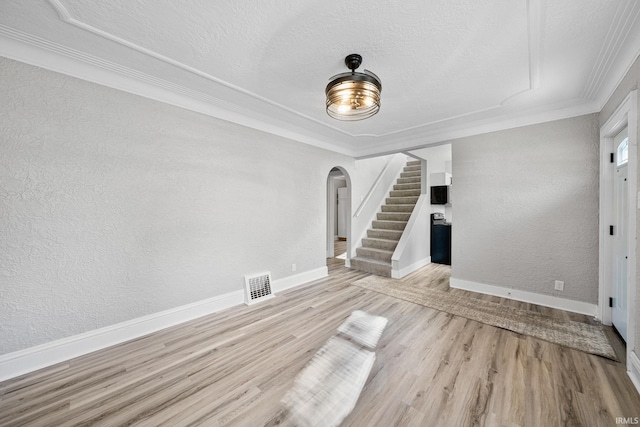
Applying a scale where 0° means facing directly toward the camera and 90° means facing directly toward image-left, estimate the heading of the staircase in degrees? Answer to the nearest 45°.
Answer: approximately 45°

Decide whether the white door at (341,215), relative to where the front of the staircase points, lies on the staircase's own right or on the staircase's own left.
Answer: on the staircase's own right

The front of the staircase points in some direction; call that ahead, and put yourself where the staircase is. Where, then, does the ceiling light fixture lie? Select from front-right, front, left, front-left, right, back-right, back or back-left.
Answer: front-left

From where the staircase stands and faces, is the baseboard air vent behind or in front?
in front

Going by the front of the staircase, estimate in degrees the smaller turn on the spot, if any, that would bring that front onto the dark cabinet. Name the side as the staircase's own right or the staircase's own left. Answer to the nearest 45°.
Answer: approximately 135° to the staircase's own left

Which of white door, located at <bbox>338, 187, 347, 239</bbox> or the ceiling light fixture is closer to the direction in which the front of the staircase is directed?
the ceiling light fixture

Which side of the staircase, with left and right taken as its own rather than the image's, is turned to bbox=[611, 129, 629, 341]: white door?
left

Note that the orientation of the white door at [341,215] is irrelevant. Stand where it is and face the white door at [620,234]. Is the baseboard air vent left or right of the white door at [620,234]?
right
